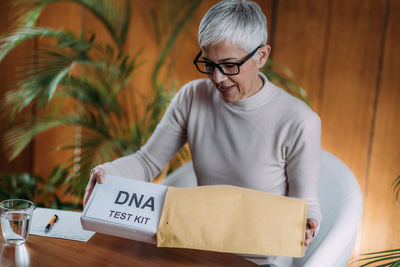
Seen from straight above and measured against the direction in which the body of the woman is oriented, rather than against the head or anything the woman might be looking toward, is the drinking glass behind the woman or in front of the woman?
in front

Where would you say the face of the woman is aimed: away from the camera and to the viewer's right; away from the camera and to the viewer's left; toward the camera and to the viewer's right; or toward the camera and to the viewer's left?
toward the camera and to the viewer's left

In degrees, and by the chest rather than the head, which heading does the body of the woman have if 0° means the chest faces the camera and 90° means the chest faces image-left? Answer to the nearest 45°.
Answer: approximately 45°

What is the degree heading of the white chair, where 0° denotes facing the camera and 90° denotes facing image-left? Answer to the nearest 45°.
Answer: approximately 45°

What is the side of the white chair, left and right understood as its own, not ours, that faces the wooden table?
front
